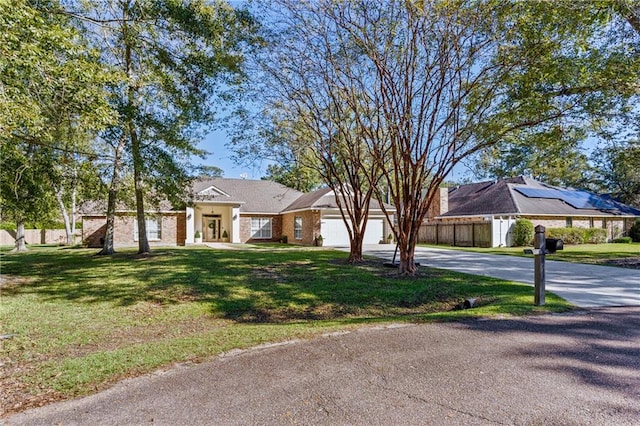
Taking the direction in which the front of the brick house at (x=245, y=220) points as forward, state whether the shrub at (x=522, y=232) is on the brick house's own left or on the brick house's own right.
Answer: on the brick house's own left

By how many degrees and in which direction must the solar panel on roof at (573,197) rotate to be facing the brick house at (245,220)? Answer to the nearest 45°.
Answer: approximately 90° to its right

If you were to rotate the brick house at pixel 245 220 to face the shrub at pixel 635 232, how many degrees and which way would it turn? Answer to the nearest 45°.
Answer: approximately 90° to its left

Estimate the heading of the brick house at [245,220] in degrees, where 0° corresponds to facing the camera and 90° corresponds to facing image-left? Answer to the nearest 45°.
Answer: approximately 0°
